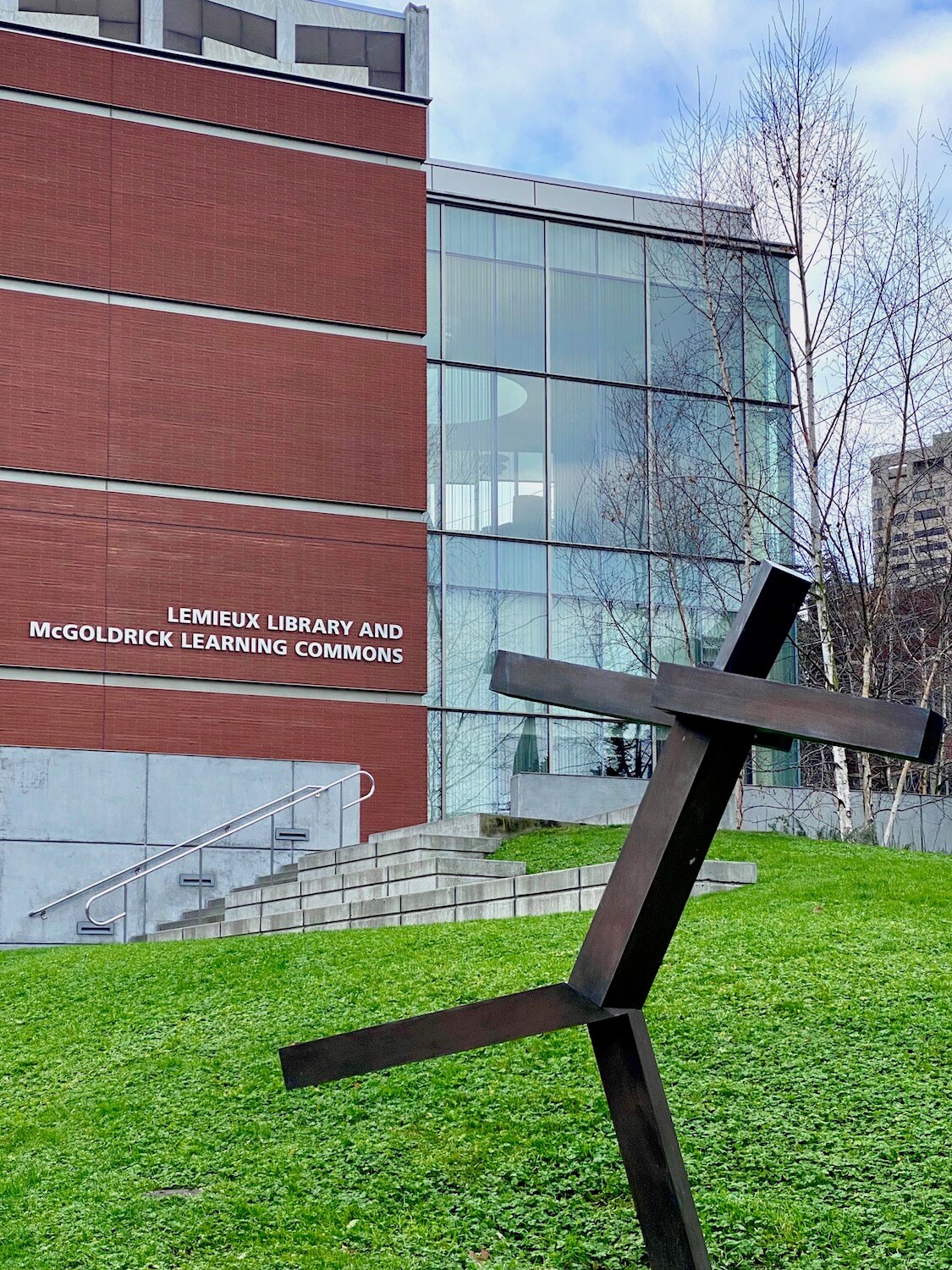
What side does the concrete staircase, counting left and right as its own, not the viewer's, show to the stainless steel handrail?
right

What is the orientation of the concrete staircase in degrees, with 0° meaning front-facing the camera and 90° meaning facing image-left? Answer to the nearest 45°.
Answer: approximately 45°

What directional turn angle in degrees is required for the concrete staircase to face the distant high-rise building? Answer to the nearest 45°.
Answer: approximately 180°

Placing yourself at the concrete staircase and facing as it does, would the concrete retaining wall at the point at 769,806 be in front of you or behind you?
behind

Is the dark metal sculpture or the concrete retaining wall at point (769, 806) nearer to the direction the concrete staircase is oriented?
the dark metal sculpture

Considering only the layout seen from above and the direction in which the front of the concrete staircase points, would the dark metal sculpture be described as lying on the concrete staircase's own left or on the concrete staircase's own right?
on the concrete staircase's own left
